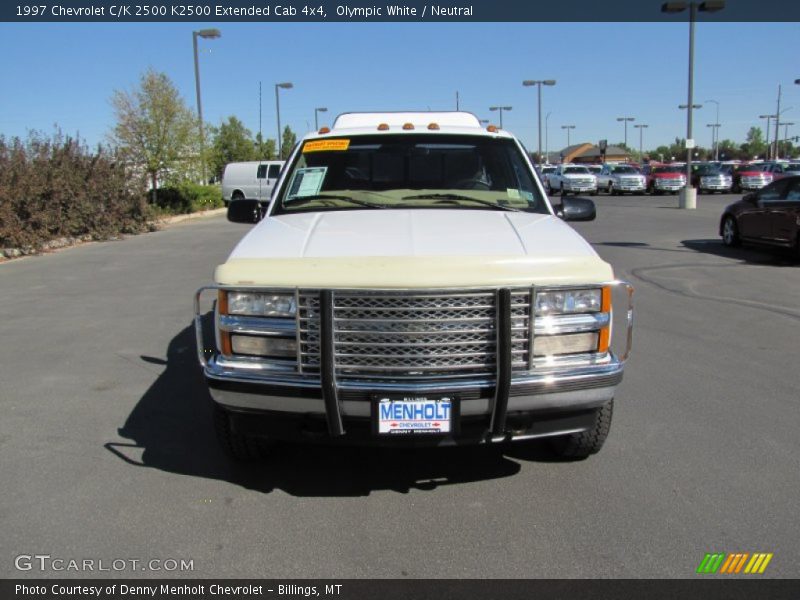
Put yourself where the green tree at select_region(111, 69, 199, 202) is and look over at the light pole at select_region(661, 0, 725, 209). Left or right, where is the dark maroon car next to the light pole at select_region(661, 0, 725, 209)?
right

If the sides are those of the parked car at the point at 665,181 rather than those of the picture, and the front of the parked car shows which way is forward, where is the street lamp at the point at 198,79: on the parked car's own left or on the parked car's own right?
on the parked car's own right

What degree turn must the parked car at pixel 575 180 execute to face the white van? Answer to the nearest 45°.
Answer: approximately 90° to its right

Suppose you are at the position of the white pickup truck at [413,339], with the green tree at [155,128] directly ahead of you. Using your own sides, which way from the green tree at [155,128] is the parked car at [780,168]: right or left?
right

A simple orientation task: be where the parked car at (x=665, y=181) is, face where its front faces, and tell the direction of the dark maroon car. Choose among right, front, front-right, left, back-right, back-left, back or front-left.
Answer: front-right

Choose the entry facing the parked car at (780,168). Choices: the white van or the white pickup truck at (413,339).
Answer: the white van

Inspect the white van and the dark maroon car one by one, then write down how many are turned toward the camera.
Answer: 0

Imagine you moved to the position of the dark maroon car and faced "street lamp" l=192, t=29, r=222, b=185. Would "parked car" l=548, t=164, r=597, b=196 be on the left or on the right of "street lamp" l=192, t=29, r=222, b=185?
right

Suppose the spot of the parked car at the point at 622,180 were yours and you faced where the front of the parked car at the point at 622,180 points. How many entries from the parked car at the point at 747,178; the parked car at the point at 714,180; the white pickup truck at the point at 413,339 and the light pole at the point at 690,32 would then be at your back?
0

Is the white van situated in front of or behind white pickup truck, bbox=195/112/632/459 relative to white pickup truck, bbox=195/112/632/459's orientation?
behind

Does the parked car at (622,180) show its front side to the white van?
no

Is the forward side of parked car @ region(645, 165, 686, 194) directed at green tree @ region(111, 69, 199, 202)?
no

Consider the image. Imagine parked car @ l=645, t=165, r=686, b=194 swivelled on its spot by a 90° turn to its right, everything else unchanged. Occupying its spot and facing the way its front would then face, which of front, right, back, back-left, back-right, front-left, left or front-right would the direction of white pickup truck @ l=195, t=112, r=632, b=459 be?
front-left

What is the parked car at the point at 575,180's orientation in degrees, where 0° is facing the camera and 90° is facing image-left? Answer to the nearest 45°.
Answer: approximately 315°

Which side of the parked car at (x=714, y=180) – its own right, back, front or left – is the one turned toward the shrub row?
front

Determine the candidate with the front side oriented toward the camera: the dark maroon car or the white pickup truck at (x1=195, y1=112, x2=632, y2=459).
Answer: the white pickup truck

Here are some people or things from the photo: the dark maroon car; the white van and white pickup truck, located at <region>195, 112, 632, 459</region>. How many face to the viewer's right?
1

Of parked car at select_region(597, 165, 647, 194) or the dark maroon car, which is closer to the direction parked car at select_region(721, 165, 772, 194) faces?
the dark maroon car

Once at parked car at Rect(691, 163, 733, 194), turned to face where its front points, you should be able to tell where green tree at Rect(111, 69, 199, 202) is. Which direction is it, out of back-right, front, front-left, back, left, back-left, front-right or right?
right
